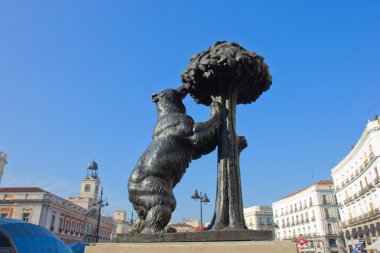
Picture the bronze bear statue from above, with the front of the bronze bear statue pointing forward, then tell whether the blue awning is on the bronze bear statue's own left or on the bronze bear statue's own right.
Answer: on the bronze bear statue's own left

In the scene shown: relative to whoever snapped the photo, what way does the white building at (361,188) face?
facing the viewer and to the left of the viewer

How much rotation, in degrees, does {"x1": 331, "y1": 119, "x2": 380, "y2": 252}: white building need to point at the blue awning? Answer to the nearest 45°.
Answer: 0° — it already faces it

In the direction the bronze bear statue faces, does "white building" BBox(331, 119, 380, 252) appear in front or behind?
in front

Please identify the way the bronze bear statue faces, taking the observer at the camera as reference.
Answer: facing away from the viewer and to the right of the viewer

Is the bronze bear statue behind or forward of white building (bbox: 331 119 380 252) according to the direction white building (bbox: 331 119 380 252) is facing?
forward

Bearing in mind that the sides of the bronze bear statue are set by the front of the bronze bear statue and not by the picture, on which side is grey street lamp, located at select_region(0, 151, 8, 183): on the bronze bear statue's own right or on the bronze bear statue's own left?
on the bronze bear statue's own left

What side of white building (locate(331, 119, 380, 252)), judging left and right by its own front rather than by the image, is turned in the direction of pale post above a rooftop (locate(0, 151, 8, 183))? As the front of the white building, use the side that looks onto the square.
front
